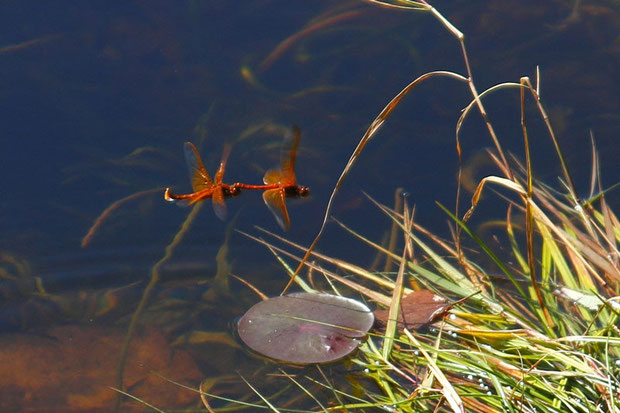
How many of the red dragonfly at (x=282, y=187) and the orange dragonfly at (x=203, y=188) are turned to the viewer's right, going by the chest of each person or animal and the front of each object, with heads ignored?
2

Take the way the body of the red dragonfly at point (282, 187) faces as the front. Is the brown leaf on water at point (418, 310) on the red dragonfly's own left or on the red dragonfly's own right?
on the red dragonfly's own right

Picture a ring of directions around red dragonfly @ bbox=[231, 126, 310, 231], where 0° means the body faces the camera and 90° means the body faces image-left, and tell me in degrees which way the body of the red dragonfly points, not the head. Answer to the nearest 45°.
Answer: approximately 270°

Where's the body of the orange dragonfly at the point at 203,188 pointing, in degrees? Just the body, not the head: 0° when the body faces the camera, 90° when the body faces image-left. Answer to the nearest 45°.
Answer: approximately 270°

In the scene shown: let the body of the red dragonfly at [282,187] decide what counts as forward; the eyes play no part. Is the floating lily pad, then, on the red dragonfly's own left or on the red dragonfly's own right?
on the red dragonfly's own right

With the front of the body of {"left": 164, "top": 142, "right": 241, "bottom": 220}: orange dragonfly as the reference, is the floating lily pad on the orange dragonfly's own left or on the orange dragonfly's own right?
on the orange dragonfly's own right
